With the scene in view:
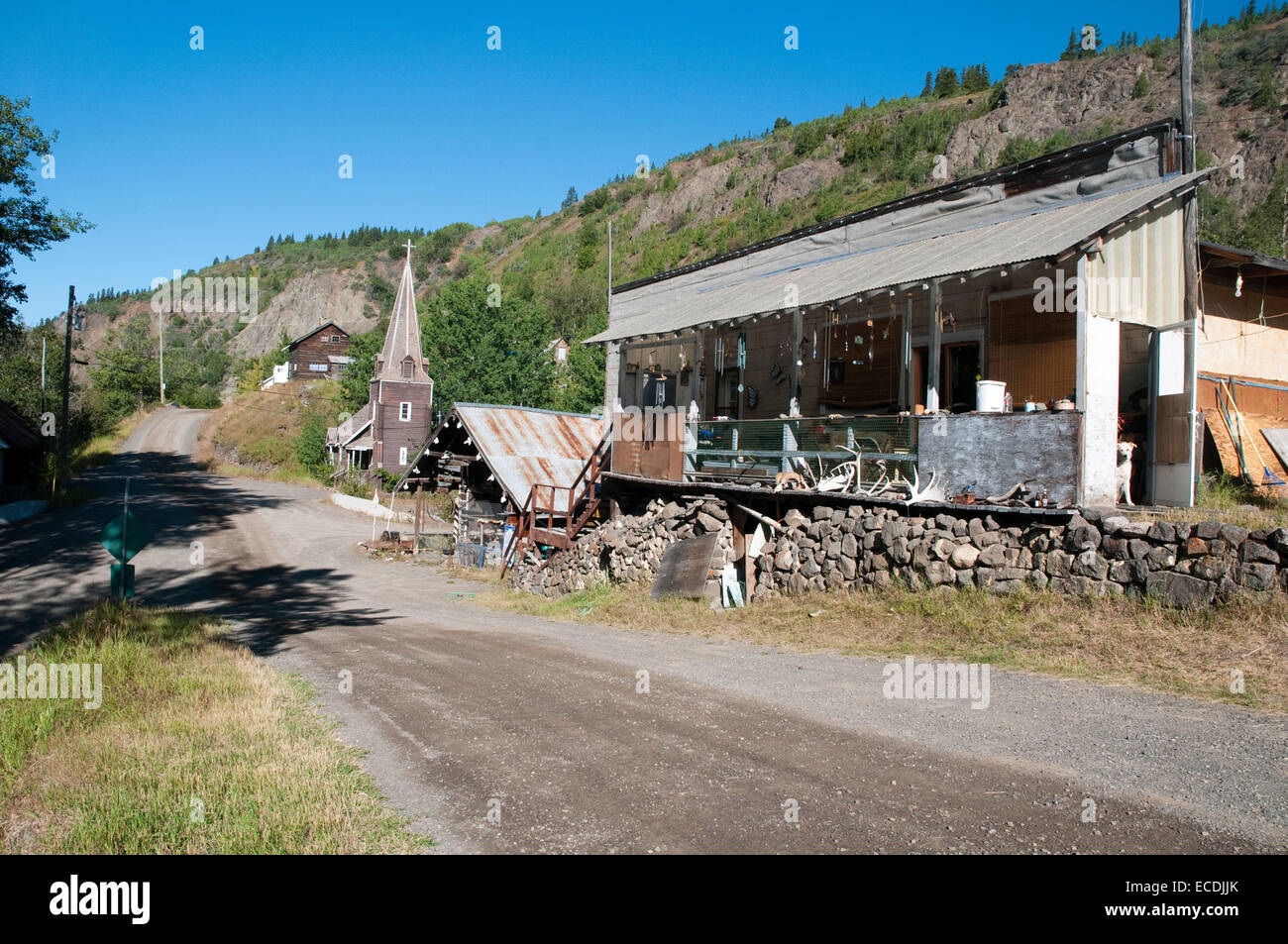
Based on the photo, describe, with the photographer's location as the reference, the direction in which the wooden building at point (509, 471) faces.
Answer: facing the viewer and to the left of the viewer

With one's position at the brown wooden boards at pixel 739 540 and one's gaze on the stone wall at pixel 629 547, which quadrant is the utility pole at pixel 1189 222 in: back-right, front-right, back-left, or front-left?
back-right

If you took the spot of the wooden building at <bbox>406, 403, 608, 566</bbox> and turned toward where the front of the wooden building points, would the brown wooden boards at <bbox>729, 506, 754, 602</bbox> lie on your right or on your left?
on your left

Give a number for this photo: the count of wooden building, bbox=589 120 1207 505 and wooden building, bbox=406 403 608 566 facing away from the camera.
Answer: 0

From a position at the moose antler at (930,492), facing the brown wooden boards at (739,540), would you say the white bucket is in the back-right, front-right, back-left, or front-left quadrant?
back-right
